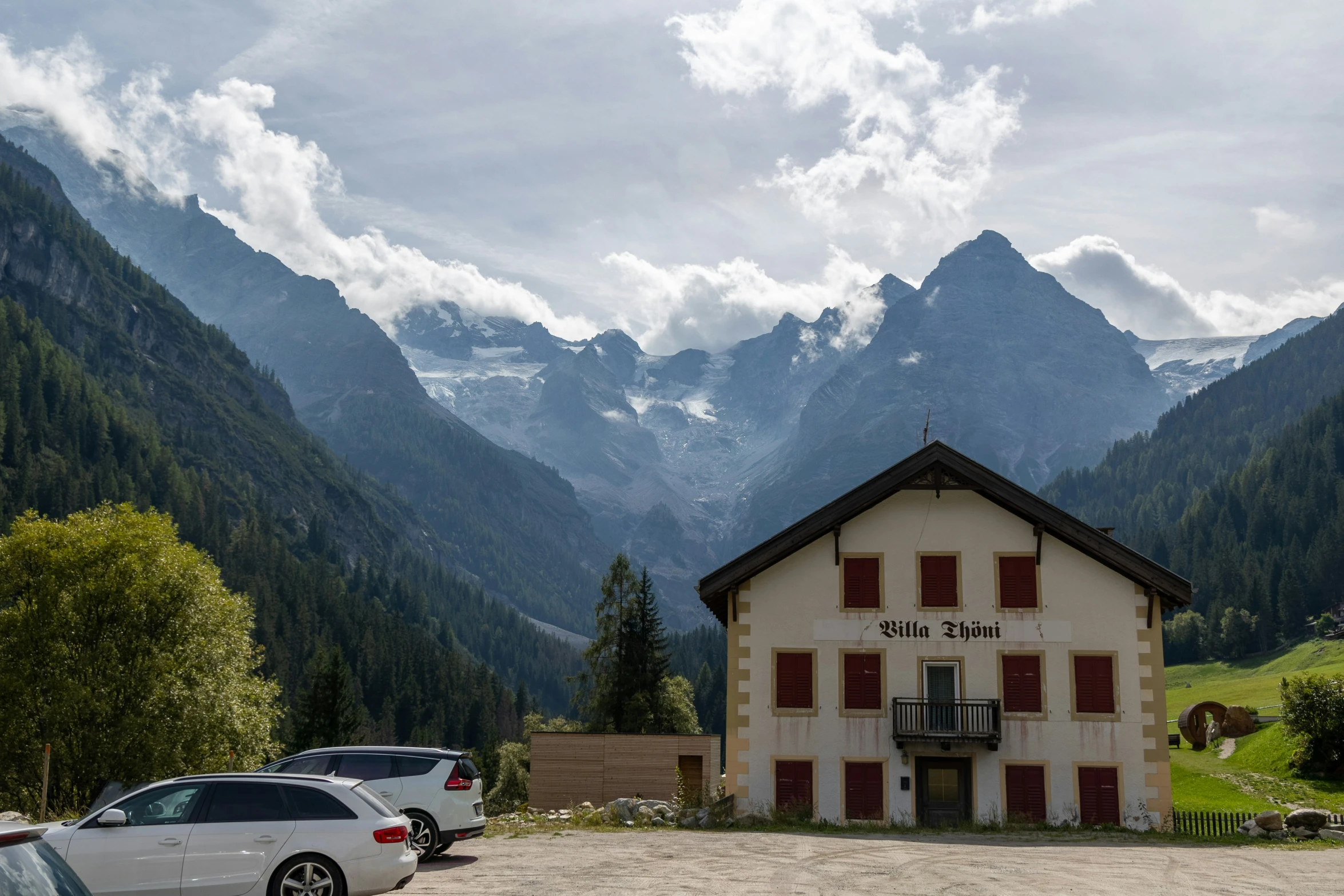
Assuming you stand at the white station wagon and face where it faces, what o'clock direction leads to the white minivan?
The white minivan is roughly at 4 o'clock from the white station wagon.

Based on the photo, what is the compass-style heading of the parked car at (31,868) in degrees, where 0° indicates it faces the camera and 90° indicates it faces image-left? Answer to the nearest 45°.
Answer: approximately 135°

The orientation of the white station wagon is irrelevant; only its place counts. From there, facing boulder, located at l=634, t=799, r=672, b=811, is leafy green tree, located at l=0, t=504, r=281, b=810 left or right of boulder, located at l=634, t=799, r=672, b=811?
left

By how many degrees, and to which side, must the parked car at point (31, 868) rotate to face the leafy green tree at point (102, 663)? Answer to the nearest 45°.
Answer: approximately 45° to its right

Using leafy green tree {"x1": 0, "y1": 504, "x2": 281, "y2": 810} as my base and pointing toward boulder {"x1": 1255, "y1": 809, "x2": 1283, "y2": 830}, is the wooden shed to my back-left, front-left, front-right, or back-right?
front-left

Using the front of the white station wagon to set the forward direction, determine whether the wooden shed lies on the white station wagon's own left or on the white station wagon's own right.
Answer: on the white station wagon's own right

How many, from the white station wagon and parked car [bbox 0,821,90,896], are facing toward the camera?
0

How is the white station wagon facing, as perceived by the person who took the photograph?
facing to the left of the viewer

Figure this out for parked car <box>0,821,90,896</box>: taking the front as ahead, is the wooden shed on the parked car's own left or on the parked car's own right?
on the parked car's own right

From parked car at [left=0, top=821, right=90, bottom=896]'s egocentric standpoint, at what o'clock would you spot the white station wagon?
The white station wagon is roughly at 2 o'clock from the parked car.

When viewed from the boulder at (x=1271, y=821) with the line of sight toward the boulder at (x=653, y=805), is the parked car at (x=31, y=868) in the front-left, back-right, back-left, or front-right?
front-left
